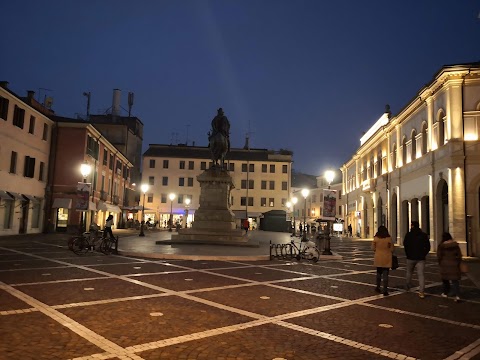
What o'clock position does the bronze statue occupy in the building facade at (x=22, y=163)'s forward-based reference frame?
The bronze statue is roughly at 12 o'clock from the building facade.

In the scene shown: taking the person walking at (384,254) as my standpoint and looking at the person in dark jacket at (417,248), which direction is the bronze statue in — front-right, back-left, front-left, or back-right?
back-left

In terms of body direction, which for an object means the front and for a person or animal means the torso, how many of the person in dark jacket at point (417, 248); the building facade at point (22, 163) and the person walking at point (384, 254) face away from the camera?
2

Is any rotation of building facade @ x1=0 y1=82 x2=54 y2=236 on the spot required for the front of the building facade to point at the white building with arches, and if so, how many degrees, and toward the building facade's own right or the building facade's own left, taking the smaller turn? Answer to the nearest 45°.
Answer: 0° — it already faces it

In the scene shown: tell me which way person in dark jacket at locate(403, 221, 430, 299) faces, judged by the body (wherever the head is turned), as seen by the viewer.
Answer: away from the camera

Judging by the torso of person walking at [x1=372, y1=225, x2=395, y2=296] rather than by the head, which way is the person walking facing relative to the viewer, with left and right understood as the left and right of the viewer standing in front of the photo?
facing away from the viewer

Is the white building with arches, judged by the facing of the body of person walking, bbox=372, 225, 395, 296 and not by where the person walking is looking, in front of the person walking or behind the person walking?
in front

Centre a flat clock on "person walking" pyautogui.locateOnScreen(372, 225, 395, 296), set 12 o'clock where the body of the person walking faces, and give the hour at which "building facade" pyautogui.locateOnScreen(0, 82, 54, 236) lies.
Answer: The building facade is roughly at 10 o'clock from the person walking.

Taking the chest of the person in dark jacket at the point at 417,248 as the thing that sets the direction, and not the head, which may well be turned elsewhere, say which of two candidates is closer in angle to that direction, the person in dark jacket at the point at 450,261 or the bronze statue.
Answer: the bronze statue

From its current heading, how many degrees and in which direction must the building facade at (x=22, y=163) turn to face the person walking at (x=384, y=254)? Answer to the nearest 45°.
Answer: approximately 45° to its right

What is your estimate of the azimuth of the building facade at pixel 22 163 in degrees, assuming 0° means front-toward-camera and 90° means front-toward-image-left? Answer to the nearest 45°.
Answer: approximately 315°

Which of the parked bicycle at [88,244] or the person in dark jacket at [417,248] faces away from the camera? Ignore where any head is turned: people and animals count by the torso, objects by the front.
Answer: the person in dark jacket

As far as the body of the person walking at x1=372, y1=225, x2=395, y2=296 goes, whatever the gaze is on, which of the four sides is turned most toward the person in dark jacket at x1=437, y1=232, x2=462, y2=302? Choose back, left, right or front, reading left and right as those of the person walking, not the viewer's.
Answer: right

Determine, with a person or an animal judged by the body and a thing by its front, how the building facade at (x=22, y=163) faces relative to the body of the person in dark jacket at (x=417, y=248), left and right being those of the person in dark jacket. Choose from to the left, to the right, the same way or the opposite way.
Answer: to the right
